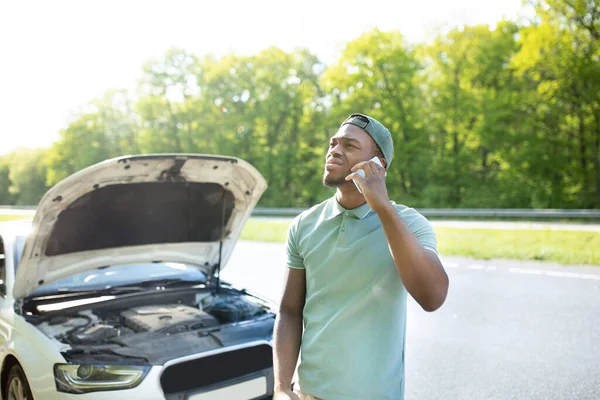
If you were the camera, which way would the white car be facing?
facing the viewer and to the right of the viewer

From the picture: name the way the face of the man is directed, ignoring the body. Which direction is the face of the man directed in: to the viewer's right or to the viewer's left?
to the viewer's left

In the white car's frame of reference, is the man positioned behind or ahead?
ahead
